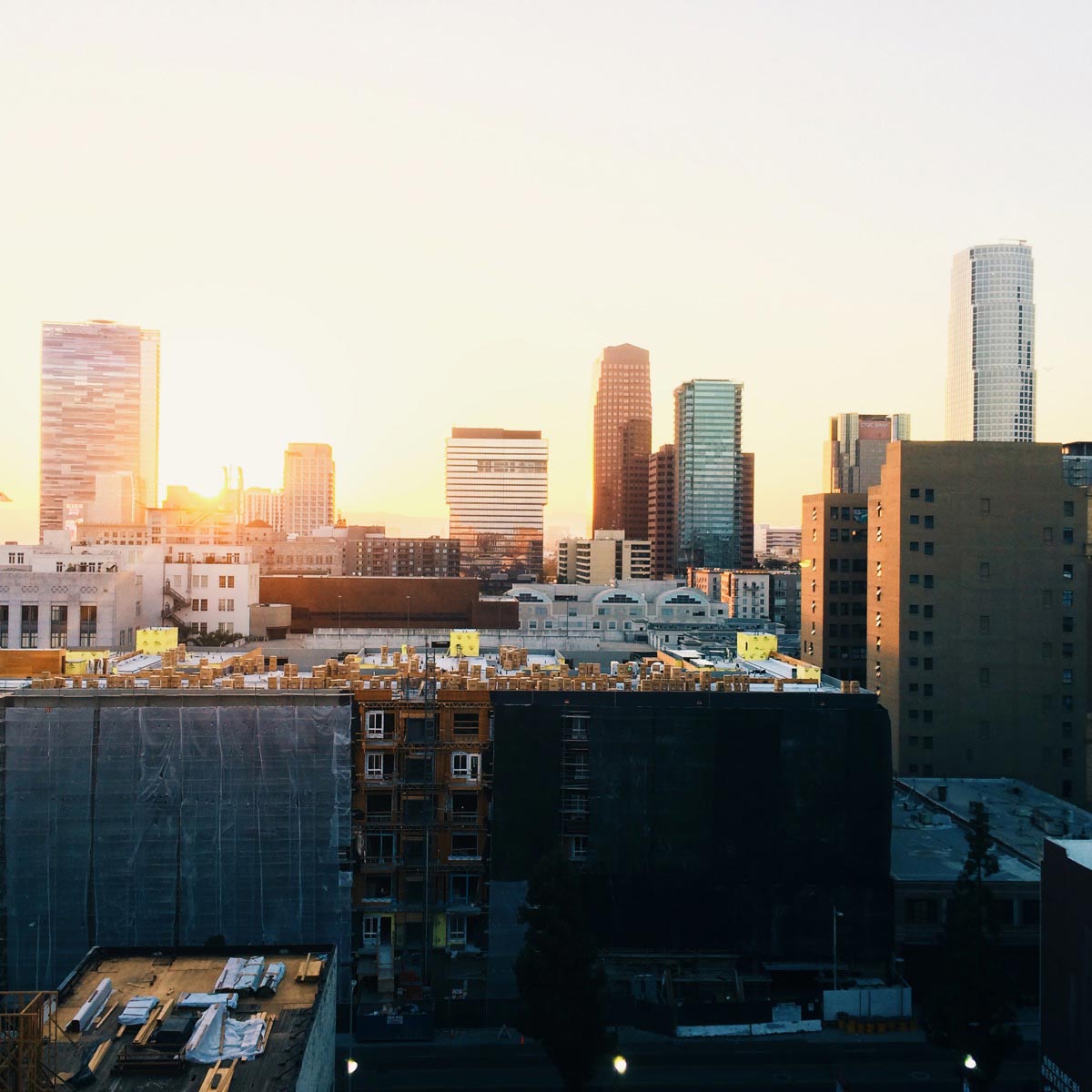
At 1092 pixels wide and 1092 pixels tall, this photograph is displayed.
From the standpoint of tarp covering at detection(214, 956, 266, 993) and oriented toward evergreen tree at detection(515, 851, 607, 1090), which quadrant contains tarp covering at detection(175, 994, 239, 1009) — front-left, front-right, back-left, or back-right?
back-right

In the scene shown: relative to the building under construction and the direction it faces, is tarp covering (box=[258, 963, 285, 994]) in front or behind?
in front

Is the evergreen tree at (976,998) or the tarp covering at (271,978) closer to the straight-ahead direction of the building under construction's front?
the tarp covering

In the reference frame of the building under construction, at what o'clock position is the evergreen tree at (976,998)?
The evergreen tree is roughly at 10 o'clock from the building under construction.

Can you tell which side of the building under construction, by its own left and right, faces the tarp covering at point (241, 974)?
front

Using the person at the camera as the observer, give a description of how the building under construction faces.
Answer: facing the viewer

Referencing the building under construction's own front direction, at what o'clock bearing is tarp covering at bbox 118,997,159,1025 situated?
The tarp covering is roughly at 1 o'clock from the building under construction.

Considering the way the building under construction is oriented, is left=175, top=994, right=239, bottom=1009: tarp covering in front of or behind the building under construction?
in front

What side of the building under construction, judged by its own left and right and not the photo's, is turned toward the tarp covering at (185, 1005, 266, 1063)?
front

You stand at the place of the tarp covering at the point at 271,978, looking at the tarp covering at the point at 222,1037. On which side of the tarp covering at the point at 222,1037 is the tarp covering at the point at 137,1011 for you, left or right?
right
